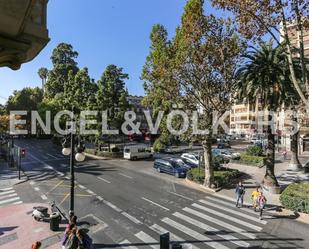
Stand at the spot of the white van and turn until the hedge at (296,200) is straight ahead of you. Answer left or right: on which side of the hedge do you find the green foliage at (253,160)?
left

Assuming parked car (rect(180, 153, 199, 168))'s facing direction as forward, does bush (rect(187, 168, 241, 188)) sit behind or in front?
behind

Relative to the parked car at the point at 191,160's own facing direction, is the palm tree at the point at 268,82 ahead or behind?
behind

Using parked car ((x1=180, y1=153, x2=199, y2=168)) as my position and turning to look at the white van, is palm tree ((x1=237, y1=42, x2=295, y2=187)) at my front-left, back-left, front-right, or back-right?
back-left

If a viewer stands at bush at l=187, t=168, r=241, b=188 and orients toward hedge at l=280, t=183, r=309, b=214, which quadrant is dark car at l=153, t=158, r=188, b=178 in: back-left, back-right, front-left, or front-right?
back-right

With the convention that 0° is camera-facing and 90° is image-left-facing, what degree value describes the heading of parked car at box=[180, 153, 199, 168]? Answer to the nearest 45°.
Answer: approximately 135°

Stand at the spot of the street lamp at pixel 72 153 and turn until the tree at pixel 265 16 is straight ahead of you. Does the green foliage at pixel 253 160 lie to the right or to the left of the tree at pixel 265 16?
left

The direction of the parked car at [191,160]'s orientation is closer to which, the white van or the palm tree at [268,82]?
the white van
